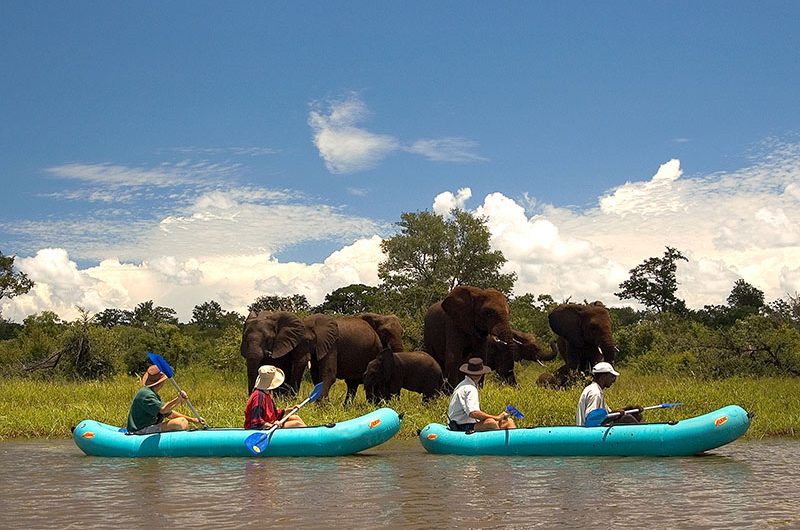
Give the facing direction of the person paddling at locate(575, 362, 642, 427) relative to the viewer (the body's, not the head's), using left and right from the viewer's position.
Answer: facing to the right of the viewer

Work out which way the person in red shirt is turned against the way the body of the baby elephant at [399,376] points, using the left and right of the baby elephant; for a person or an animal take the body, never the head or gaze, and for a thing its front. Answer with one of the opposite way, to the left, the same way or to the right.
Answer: the opposite way

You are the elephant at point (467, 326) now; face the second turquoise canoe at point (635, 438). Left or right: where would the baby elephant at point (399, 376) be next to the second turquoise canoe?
right

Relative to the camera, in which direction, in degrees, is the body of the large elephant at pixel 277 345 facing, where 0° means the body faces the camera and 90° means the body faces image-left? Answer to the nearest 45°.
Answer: approximately 45°

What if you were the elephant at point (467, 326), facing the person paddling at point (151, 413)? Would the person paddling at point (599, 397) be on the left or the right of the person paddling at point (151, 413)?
left

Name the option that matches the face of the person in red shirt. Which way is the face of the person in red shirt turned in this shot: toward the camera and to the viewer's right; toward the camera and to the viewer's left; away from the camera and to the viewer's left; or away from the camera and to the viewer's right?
away from the camera and to the viewer's right

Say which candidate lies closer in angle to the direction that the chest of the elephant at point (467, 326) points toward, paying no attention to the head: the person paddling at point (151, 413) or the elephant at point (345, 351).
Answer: the person paddling

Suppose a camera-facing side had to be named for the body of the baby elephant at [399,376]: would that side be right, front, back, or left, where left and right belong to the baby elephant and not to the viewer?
left

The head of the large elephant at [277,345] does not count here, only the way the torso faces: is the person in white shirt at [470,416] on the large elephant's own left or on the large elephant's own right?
on the large elephant's own left

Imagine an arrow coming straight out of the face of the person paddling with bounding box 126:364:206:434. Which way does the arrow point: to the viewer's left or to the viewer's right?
to the viewer's right

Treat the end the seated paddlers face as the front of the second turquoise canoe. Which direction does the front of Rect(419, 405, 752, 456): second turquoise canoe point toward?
to the viewer's right

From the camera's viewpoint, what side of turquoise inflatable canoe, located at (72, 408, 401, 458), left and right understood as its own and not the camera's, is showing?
right

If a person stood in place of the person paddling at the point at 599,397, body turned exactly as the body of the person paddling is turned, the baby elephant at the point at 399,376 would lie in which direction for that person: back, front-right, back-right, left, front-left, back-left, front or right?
back-left

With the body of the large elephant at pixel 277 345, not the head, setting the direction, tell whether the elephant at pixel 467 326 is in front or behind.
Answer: behind

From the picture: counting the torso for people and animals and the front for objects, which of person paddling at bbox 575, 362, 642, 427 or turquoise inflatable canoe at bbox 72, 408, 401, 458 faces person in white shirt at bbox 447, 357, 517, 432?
the turquoise inflatable canoe
